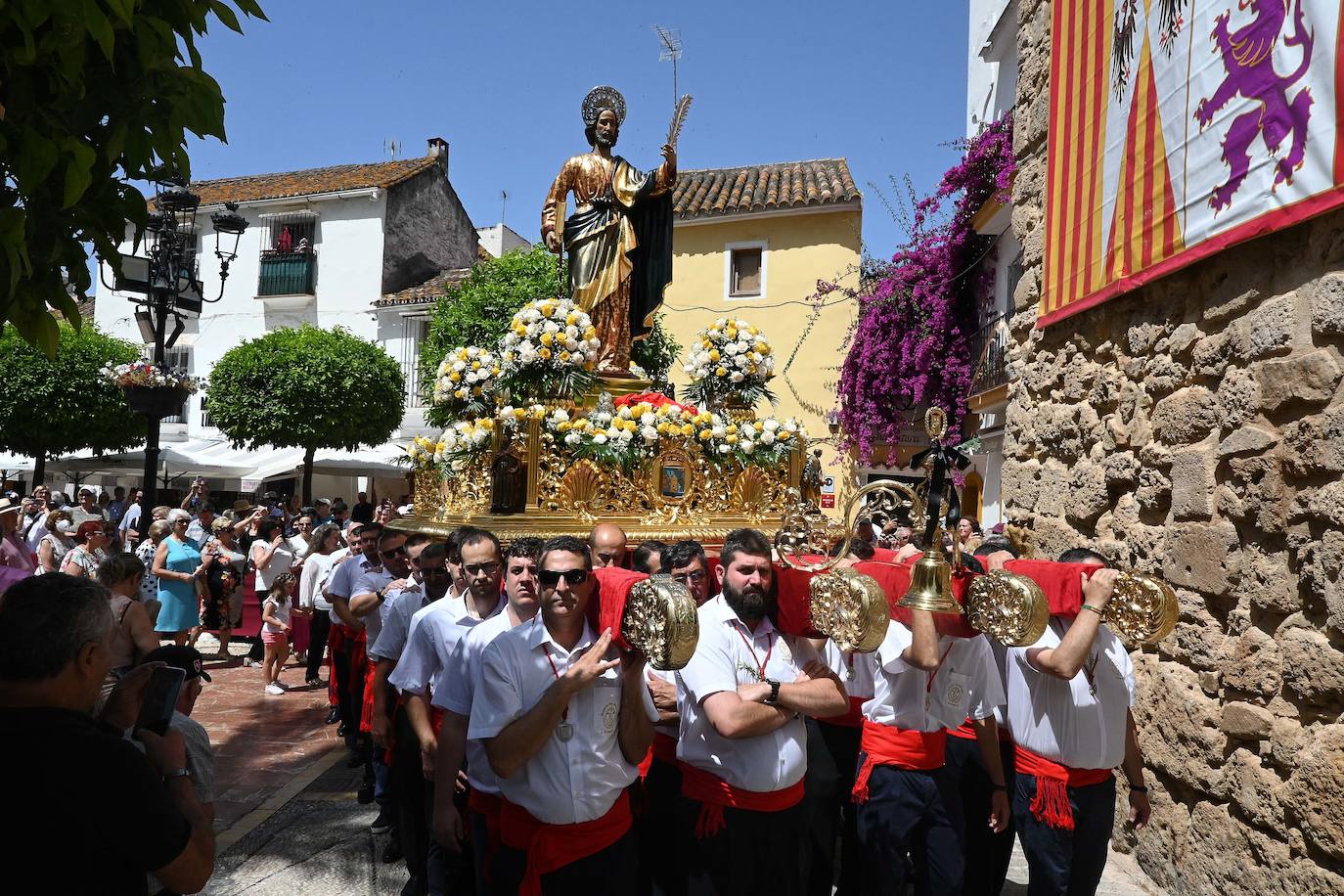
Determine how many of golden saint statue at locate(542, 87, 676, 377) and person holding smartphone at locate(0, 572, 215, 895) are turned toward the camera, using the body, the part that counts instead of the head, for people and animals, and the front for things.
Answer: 1

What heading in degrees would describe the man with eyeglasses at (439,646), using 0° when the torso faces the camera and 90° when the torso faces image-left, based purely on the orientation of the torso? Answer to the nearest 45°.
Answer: approximately 315°

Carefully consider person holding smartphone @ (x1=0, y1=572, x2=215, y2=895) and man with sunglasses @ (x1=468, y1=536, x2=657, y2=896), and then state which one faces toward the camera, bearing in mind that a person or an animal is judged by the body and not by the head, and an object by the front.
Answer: the man with sunglasses

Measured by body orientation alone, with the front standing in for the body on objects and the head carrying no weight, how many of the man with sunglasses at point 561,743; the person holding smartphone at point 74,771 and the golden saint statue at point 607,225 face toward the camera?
2

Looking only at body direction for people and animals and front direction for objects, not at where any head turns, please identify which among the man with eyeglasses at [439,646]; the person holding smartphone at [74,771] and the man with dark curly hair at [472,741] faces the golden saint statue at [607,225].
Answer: the person holding smartphone

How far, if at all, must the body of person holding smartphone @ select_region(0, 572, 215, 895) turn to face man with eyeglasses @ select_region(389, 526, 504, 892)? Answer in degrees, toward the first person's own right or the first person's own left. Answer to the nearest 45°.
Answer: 0° — they already face them

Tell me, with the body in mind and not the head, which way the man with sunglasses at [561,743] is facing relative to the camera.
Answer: toward the camera

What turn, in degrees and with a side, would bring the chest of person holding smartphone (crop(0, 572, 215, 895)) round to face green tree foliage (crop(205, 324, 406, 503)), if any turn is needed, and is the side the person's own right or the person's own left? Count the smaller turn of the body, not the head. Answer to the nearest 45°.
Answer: approximately 45° to the person's own left

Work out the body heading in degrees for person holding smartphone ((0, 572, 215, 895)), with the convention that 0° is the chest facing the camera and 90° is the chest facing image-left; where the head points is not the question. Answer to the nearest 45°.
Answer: approximately 225°

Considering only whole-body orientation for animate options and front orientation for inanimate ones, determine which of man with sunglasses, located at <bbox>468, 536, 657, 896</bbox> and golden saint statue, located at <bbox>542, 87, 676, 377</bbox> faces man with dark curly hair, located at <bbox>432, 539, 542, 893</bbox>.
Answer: the golden saint statue

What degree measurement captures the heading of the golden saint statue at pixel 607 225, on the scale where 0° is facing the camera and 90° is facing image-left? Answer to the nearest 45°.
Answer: approximately 0°

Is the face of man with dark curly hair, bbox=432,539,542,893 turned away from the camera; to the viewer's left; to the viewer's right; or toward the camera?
toward the camera

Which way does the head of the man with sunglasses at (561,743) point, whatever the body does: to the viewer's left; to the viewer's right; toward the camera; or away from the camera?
toward the camera

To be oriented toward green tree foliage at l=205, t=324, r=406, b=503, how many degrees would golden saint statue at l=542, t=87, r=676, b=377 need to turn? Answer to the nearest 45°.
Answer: approximately 135° to its right

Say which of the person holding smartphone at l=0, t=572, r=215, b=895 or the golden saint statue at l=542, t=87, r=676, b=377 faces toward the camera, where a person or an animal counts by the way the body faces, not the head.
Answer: the golden saint statue
